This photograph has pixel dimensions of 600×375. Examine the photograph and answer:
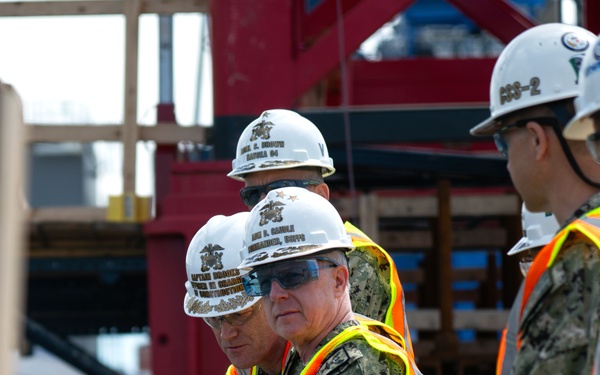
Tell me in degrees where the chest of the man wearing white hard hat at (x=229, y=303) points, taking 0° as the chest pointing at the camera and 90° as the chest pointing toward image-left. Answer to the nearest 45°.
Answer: approximately 45°

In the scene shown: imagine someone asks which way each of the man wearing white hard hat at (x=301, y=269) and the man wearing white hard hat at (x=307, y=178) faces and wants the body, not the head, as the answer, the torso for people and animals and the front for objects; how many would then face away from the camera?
0

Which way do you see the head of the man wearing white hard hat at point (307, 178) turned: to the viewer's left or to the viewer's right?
to the viewer's left

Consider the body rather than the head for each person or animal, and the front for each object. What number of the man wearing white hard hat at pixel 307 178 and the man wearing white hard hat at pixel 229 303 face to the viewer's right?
0

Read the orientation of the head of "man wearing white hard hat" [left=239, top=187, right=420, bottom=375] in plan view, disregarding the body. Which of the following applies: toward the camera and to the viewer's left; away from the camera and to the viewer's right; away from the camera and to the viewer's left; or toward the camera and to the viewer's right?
toward the camera and to the viewer's left

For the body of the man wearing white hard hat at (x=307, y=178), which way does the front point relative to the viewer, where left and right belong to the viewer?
facing the viewer and to the left of the viewer

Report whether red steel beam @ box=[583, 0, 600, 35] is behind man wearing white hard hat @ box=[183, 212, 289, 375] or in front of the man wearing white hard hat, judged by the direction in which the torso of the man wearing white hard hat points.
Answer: behind

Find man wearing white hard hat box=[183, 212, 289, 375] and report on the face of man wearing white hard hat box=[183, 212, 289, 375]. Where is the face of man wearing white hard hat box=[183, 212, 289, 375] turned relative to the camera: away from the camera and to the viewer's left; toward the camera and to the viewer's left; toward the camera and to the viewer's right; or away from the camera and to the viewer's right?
toward the camera and to the viewer's left

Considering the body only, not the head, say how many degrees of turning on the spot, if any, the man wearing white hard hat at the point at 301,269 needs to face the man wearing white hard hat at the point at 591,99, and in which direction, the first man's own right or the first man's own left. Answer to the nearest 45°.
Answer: approximately 90° to the first man's own left

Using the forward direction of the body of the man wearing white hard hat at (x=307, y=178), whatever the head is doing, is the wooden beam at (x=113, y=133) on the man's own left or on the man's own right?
on the man's own right
